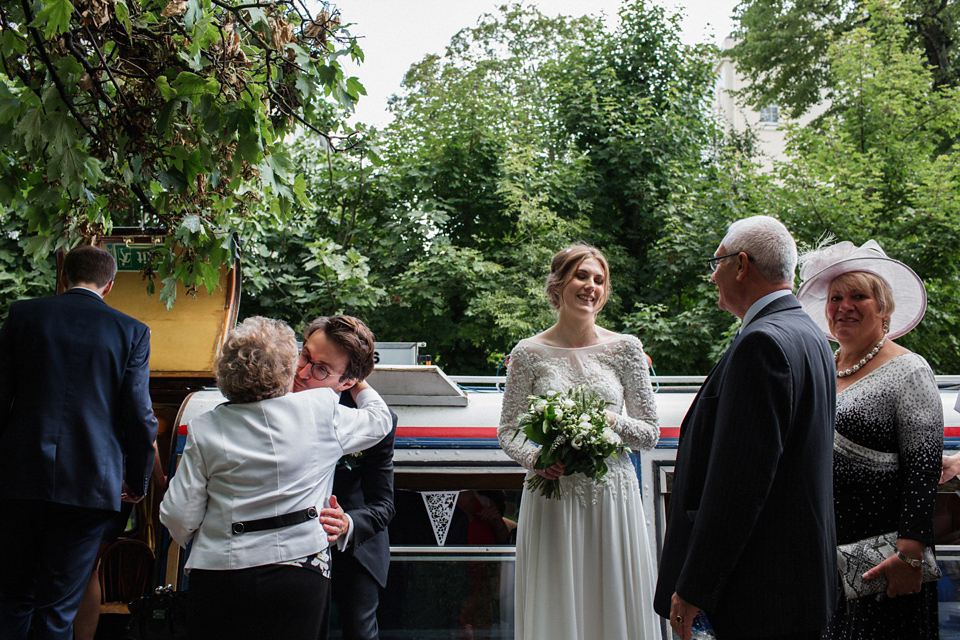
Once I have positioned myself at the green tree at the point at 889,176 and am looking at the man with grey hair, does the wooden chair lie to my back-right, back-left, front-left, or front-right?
front-right

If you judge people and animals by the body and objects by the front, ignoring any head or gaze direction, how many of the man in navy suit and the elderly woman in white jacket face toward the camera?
0

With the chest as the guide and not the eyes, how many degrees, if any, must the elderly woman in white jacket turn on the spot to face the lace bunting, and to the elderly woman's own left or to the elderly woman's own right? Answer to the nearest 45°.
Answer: approximately 45° to the elderly woman's own right

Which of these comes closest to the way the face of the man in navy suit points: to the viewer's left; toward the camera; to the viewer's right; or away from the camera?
away from the camera

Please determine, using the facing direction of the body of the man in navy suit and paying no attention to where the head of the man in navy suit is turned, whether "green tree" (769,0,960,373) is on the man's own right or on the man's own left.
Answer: on the man's own right

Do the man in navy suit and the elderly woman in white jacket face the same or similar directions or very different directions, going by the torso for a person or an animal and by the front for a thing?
same or similar directions

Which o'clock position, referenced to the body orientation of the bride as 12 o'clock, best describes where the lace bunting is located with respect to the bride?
The lace bunting is roughly at 4 o'clock from the bride.

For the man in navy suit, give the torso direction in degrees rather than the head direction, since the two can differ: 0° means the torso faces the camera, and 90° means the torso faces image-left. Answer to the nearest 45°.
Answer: approximately 180°

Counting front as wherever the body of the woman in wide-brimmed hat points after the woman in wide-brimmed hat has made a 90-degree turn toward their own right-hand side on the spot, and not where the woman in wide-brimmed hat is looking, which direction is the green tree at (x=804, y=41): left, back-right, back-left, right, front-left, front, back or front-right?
front-right

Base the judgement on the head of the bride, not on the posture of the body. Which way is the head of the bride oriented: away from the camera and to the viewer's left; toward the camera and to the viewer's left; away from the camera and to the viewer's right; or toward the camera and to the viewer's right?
toward the camera and to the viewer's right

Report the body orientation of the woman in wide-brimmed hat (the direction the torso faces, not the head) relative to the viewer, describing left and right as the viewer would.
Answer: facing the viewer and to the left of the viewer

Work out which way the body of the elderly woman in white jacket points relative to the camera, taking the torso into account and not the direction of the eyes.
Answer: away from the camera

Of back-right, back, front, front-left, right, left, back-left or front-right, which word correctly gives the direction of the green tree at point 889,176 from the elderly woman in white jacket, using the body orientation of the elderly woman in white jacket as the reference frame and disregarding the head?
front-right

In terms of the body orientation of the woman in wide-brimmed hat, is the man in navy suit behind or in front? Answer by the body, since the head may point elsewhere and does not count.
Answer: in front

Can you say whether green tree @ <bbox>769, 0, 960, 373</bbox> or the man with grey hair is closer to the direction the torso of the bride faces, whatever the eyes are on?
the man with grey hair

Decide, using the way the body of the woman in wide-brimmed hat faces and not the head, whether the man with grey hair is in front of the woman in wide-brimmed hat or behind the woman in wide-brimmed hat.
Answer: in front

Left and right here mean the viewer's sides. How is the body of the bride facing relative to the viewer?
facing the viewer
